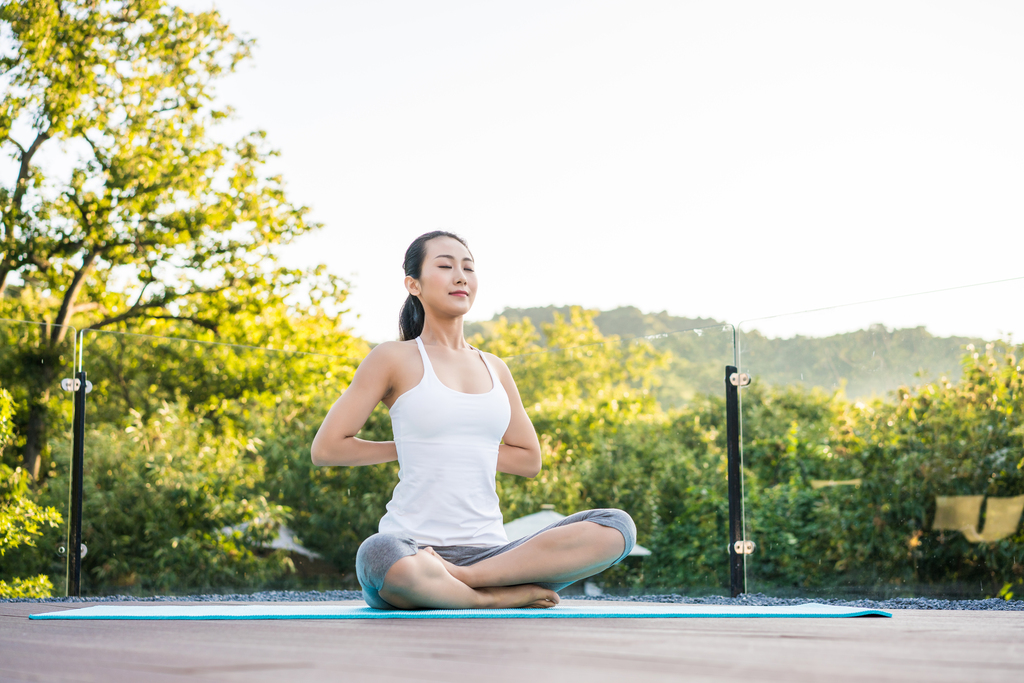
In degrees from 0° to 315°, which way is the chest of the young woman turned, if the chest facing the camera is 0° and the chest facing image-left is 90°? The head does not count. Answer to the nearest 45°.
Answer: approximately 315°

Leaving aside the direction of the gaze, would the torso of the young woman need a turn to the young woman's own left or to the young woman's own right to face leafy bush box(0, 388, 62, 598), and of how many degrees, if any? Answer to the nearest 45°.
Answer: approximately 180°

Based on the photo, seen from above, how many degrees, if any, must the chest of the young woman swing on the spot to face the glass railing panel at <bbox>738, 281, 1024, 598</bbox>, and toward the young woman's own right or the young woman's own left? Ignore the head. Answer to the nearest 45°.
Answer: approximately 90° to the young woman's own left

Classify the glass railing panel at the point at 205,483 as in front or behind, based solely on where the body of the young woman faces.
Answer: behind

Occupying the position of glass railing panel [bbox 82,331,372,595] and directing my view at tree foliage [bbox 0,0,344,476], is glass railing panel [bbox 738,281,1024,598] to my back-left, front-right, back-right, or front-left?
back-right

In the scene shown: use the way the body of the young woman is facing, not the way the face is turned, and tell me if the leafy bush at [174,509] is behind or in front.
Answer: behind
